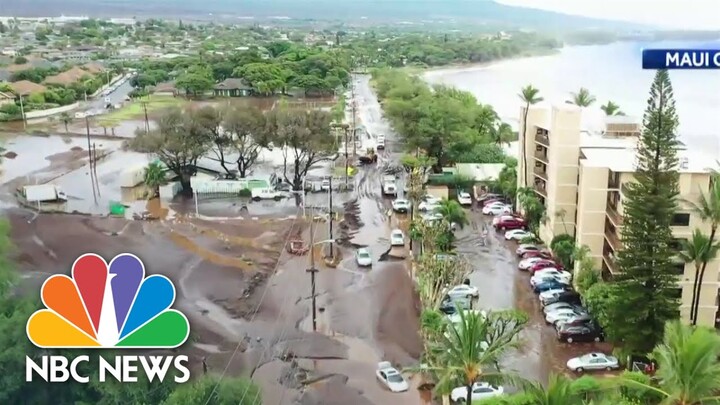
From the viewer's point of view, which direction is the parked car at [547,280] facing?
to the viewer's right

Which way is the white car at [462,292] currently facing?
to the viewer's left

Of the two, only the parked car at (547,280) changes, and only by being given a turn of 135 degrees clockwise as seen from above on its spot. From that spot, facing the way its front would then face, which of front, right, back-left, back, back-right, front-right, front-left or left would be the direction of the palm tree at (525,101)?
back-right

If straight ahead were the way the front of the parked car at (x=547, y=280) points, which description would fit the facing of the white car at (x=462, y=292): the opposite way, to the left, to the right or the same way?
the opposite way

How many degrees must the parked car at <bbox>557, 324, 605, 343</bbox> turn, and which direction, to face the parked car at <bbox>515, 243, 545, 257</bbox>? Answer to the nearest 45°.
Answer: approximately 90° to its left

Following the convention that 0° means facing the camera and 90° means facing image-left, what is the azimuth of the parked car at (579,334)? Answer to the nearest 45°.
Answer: approximately 270°

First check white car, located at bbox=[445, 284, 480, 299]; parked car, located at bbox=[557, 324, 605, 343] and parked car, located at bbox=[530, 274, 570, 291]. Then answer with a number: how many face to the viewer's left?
1
